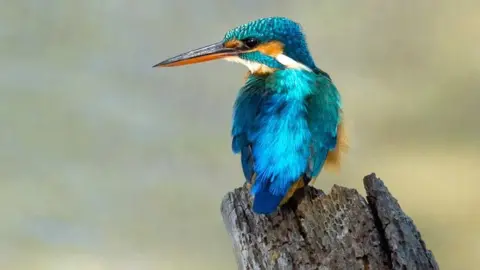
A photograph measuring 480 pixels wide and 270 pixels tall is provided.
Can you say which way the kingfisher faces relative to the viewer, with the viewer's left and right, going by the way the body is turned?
facing away from the viewer
